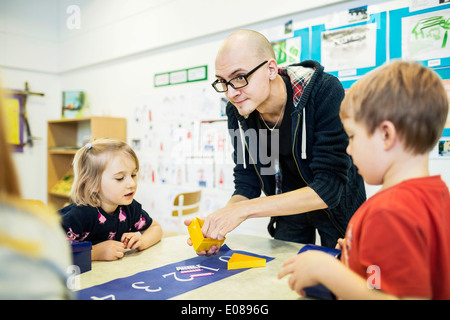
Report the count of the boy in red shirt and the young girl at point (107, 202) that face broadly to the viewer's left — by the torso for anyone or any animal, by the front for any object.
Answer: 1

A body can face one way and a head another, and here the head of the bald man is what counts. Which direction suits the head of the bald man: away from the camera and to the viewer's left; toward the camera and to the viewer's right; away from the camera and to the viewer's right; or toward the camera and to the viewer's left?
toward the camera and to the viewer's left

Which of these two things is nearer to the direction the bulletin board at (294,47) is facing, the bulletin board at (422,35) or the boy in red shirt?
the boy in red shirt

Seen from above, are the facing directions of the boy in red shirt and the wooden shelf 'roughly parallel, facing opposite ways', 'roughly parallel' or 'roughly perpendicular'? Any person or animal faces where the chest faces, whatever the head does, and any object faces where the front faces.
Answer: roughly perpendicular

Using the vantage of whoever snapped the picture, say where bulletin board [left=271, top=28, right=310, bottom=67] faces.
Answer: facing the viewer and to the left of the viewer

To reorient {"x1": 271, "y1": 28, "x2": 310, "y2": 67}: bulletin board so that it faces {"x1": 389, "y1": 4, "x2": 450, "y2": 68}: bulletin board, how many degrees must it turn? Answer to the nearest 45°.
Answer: approximately 90° to its left

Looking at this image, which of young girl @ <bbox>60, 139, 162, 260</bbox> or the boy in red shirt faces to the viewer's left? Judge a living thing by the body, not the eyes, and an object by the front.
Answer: the boy in red shirt

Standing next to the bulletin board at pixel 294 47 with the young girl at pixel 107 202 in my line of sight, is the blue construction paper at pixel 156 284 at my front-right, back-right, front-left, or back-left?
front-left

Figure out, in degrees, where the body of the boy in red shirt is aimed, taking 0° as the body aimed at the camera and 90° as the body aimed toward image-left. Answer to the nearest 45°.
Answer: approximately 90°

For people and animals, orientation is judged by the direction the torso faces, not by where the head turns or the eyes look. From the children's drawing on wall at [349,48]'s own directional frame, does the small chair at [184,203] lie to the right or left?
on its right

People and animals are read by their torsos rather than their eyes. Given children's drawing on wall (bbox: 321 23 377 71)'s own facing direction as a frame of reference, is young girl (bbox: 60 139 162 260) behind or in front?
in front

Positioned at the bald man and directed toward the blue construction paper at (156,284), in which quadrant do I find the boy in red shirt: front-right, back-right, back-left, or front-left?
front-left
